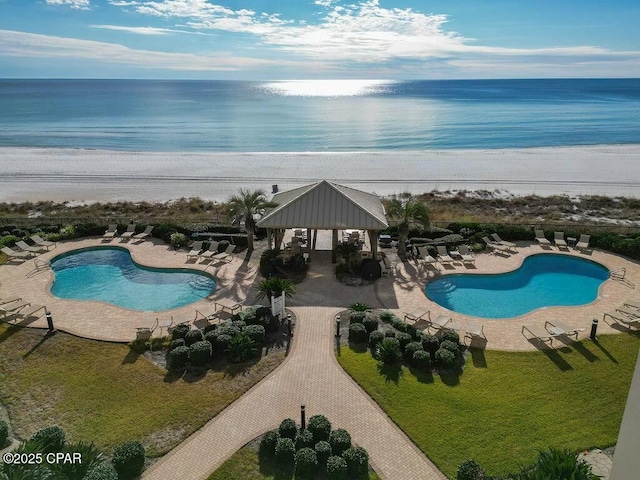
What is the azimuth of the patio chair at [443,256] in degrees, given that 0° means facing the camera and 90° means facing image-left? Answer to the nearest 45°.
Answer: approximately 315°

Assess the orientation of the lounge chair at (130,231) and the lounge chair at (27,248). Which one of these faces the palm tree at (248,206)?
the lounge chair at (27,248)

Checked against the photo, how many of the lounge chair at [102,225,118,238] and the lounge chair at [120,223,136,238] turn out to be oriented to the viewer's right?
0

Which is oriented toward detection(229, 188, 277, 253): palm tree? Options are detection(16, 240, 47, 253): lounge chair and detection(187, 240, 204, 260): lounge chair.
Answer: detection(16, 240, 47, 253): lounge chair

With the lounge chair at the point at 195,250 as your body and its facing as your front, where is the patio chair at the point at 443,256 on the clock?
The patio chair is roughly at 8 o'clock from the lounge chair.

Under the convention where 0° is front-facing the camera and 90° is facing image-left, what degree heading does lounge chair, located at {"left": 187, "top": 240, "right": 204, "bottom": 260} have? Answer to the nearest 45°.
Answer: approximately 45°

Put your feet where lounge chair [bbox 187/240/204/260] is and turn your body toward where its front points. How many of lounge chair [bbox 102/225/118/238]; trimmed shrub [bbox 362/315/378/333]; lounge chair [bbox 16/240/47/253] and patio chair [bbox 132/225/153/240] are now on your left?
1

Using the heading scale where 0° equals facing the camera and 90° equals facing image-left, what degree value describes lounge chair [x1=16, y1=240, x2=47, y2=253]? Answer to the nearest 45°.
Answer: approximately 315°

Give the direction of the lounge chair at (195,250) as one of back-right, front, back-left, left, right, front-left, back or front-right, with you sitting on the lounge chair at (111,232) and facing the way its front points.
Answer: left

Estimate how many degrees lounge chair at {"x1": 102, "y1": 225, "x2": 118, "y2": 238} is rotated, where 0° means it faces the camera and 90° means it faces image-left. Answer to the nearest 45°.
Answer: approximately 45°

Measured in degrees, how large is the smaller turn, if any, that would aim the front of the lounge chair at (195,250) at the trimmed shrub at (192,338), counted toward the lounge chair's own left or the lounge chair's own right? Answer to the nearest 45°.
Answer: approximately 45° to the lounge chair's own left

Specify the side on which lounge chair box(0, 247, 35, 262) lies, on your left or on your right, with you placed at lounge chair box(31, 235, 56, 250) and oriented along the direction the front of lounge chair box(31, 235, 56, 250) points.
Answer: on your right

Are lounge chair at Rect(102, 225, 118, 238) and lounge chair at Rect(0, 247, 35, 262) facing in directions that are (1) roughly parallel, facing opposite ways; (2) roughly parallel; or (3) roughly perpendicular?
roughly perpendicular

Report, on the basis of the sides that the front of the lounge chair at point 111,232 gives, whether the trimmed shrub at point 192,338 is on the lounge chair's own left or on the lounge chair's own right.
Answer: on the lounge chair's own left

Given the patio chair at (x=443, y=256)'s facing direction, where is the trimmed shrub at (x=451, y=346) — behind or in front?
in front

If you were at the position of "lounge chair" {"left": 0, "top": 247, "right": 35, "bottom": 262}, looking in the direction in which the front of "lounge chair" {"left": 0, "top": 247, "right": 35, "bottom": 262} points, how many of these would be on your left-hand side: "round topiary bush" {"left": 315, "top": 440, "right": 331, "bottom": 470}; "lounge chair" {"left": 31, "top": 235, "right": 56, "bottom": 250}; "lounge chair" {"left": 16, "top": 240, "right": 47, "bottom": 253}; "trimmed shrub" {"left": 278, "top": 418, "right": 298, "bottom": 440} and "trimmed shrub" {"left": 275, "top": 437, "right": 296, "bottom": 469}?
2

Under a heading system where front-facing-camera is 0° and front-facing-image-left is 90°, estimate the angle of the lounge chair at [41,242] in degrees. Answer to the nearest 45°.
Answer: approximately 315°
